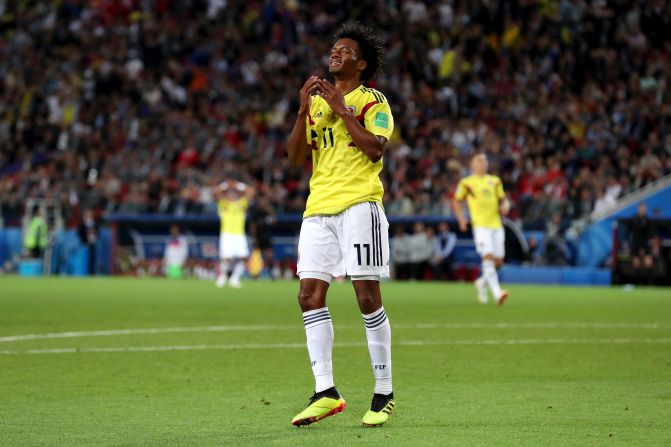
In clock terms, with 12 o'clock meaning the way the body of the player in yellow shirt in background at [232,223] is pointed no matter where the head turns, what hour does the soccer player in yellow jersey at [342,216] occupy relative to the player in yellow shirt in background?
The soccer player in yellow jersey is roughly at 12 o'clock from the player in yellow shirt in background.

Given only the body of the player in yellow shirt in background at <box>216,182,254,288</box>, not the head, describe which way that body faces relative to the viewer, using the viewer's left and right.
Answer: facing the viewer

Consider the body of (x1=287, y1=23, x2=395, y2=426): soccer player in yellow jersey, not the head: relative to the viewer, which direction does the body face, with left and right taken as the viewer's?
facing the viewer and to the left of the viewer

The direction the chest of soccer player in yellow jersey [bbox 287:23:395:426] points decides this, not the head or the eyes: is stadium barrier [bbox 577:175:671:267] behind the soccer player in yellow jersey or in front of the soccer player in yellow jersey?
behind

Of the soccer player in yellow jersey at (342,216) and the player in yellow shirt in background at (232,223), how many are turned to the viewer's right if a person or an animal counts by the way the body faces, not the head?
0

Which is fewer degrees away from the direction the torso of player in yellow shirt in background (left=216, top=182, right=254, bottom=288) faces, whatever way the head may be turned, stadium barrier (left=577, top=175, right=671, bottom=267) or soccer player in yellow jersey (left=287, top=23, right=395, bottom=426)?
the soccer player in yellow jersey

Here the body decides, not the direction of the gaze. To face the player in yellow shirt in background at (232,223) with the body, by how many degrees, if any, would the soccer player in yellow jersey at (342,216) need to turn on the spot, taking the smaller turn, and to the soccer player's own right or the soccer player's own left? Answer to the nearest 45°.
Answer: approximately 135° to the soccer player's own right

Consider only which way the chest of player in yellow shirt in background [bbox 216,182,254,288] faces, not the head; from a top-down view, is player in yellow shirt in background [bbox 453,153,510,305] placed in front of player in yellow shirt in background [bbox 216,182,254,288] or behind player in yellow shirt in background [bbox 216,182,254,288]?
in front

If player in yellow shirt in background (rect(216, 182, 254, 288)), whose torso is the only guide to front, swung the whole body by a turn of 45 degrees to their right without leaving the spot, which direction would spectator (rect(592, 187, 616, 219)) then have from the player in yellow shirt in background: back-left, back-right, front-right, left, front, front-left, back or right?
back-left

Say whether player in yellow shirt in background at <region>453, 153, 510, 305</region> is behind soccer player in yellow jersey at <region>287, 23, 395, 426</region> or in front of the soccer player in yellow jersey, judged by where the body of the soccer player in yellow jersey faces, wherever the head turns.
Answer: behind
